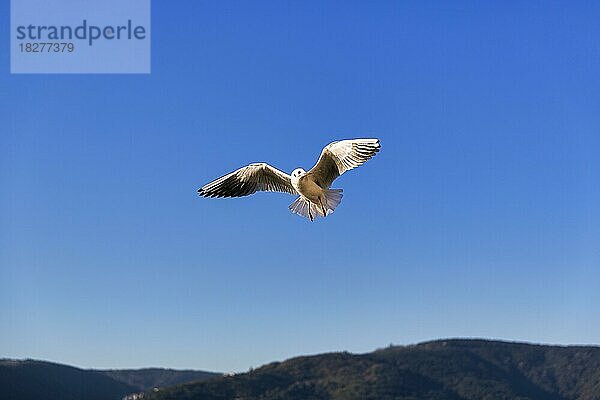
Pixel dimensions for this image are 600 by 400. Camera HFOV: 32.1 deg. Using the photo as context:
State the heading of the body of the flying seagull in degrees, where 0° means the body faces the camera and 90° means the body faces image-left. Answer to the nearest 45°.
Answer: approximately 45°
